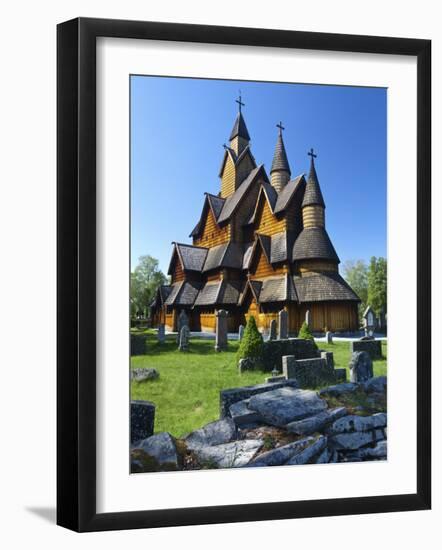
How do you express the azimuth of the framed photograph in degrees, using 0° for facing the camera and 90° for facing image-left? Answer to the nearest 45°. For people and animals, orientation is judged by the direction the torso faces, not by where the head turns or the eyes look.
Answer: approximately 315°
